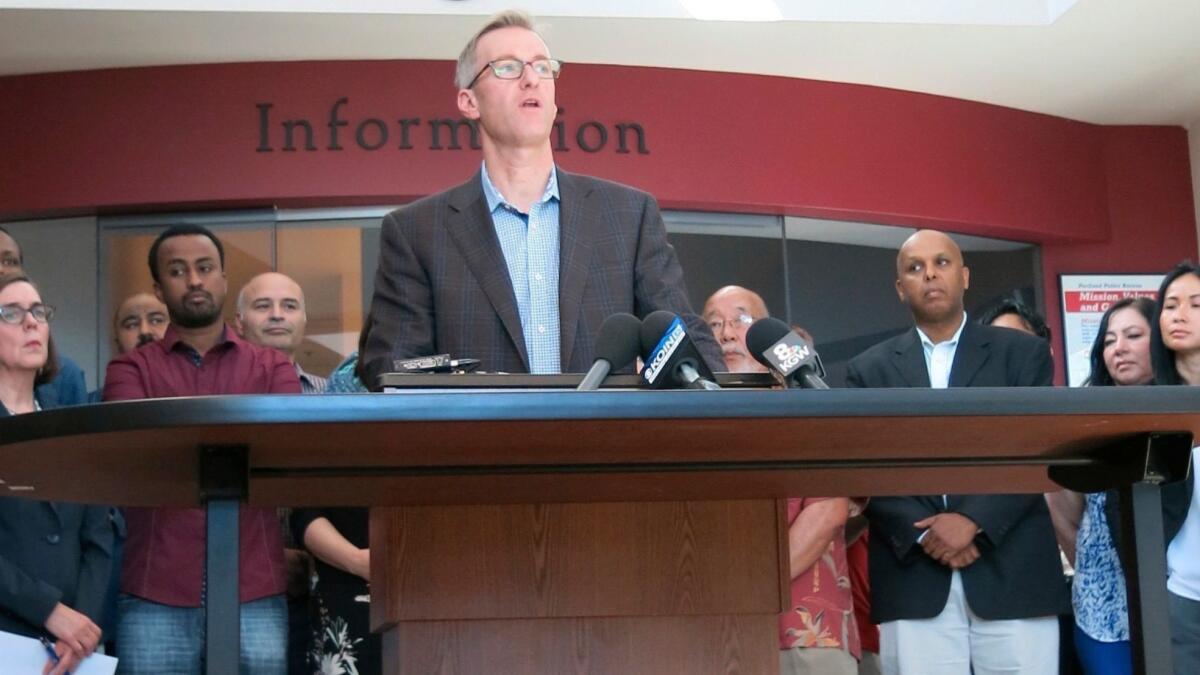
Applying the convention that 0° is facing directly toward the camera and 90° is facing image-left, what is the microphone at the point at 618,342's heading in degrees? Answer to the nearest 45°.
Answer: approximately 225°

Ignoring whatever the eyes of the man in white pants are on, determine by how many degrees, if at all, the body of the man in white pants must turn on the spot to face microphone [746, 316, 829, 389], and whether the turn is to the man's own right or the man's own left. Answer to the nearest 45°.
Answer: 0° — they already face it

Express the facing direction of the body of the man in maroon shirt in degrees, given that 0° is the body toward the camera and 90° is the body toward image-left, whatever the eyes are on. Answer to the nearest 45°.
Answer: approximately 0°

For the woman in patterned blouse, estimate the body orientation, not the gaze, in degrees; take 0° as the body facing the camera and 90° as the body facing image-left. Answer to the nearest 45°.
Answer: approximately 45°
